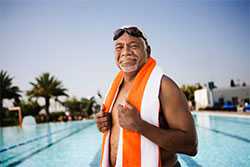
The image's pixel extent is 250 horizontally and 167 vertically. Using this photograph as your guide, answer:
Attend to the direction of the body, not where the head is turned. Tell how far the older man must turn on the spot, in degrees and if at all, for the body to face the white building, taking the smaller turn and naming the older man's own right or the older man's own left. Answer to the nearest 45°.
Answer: approximately 135° to the older man's own right

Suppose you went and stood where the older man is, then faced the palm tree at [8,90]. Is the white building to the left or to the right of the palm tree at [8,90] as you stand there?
right

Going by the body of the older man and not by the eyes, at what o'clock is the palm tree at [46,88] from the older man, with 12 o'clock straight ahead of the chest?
The palm tree is roughly at 4 o'clock from the older man.

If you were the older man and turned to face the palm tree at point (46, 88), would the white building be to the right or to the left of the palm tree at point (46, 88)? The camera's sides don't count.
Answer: right

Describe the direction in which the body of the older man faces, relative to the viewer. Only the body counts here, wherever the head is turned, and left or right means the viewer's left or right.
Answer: facing the viewer and to the left of the viewer

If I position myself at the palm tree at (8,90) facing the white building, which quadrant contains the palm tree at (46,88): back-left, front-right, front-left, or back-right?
front-left

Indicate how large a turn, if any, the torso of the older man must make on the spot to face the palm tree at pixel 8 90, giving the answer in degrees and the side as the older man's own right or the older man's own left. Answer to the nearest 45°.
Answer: approximately 90° to the older man's own right
